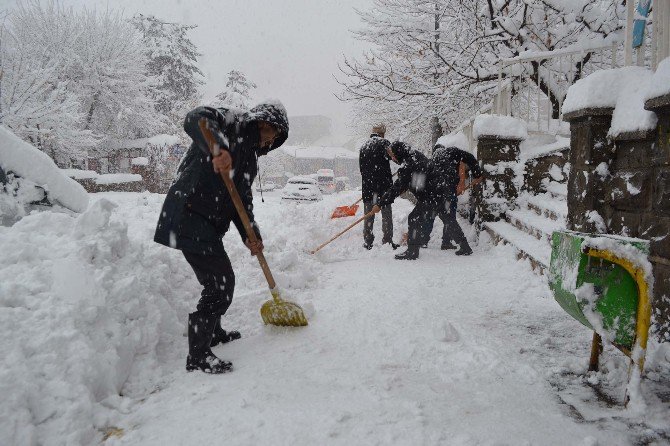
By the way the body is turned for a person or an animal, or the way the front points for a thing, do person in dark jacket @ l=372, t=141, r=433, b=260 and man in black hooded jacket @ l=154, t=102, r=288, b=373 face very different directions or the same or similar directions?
very different directions

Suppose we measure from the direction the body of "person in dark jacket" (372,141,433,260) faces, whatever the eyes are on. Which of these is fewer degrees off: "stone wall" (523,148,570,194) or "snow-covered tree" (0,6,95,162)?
the snow-covered tree

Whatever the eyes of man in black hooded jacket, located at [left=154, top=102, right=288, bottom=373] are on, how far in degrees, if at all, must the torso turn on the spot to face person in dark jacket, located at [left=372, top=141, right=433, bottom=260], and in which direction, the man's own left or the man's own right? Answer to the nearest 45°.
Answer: approximately 45° to the man's own left

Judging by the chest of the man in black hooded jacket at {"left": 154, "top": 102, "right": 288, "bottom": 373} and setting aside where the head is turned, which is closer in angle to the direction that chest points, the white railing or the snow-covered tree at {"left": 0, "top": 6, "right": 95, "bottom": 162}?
the white railing

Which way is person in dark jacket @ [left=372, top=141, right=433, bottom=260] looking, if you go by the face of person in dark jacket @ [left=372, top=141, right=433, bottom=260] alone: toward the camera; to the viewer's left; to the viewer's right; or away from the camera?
to the viewer's left

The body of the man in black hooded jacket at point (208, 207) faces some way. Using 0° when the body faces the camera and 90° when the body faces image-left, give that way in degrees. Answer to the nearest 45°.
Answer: approximately 270°

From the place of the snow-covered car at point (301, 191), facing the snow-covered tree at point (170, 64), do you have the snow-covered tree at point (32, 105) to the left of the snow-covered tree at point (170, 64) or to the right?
left

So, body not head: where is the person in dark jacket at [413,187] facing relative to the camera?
to the viewer's left

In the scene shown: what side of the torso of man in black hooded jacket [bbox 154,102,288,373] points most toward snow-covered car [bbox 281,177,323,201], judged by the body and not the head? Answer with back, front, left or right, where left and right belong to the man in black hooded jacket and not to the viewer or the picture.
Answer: left
